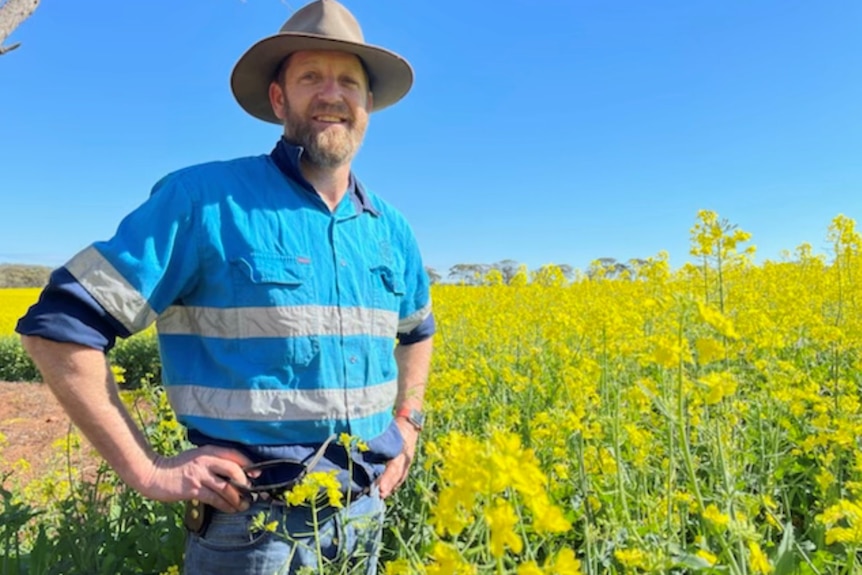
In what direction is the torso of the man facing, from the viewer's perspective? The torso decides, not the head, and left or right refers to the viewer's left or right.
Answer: facing the viewer and to the right of the viewer

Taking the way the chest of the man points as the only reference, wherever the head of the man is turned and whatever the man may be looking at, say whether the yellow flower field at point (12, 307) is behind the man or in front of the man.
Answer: behind

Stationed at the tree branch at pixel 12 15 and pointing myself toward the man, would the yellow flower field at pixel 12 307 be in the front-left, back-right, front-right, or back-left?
back-left

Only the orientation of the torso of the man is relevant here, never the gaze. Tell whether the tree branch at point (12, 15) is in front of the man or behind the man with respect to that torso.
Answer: behind
